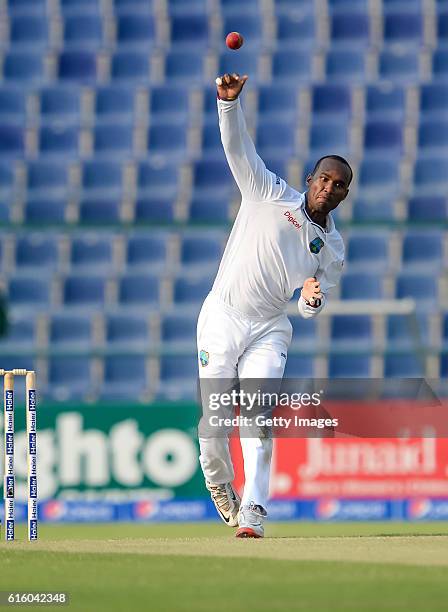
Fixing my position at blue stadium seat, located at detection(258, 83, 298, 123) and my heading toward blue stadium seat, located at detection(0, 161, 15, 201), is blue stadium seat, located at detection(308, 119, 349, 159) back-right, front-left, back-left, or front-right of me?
back-left

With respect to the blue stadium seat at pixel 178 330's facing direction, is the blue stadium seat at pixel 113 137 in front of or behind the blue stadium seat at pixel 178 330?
behind

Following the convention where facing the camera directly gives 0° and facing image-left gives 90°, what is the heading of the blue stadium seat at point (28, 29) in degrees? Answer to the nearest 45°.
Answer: approximately 0°

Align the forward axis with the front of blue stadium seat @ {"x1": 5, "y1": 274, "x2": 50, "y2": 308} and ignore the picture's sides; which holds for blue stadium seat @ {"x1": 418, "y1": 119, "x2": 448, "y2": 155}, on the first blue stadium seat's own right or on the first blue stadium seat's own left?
on the first blue stadium seat's own left

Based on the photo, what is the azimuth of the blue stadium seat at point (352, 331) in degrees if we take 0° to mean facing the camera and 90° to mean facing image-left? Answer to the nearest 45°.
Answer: approximately 0°

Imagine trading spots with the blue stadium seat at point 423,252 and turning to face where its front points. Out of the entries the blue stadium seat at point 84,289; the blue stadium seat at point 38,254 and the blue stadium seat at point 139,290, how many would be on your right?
3

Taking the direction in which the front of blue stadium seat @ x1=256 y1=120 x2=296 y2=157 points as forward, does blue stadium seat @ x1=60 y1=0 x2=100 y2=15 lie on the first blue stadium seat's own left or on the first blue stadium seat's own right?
on the first blue stadium seat's own right

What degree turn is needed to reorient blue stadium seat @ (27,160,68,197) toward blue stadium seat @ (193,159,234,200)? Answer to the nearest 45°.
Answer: approximately 90° to its left
